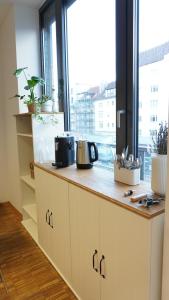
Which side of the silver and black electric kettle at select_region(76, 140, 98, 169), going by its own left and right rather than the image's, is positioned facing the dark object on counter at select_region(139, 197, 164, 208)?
left

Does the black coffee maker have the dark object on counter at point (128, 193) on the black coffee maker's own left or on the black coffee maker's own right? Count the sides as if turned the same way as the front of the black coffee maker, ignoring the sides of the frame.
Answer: on the black coffee maker's own left

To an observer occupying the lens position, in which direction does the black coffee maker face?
facing the viewer and to the left of the viewer

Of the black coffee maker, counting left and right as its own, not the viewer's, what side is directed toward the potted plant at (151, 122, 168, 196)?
left

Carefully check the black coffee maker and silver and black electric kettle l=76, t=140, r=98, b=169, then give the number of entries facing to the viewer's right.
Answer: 0

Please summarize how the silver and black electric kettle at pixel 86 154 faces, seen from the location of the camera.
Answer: facing to the left of the viewer

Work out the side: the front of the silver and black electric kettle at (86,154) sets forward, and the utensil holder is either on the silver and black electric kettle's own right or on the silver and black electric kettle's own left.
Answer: on the silver and black electric kettle's own left
